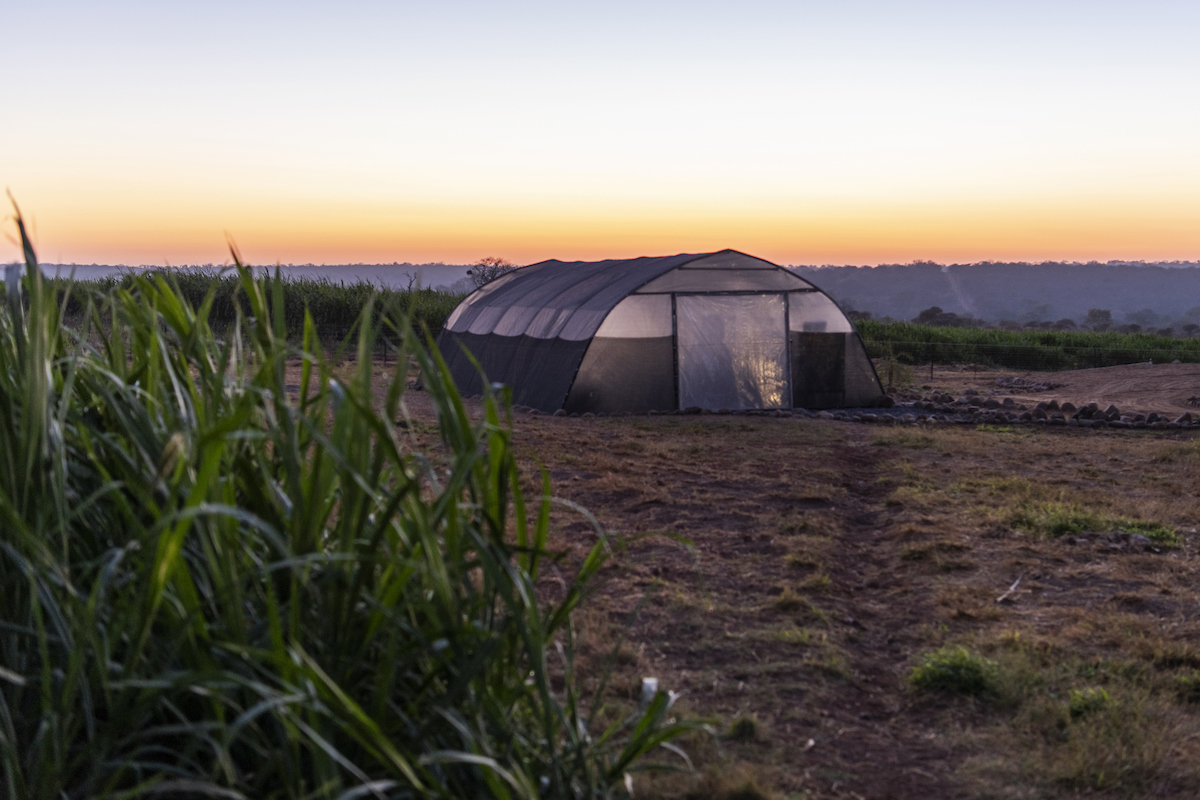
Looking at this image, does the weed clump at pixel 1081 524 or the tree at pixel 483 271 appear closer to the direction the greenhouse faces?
the weed clump

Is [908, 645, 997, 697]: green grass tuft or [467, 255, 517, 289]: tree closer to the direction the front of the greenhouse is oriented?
the green grass tuft

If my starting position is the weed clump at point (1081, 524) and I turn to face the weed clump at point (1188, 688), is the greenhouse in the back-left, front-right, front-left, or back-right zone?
back-right

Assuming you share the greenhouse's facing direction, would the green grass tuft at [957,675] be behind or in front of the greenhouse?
in front

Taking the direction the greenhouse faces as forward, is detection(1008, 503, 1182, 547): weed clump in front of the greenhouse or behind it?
in front

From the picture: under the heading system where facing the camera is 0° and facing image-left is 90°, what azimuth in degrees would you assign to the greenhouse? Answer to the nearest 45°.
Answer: approximately 315°

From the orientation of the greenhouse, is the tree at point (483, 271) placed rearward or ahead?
rearward

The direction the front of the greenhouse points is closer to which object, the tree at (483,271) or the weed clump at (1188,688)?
the weed clump
